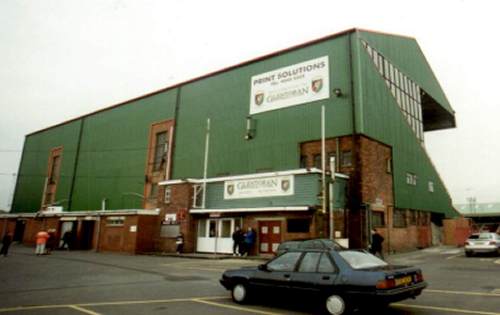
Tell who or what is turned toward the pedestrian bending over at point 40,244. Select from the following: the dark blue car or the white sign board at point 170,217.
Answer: the dark blue car

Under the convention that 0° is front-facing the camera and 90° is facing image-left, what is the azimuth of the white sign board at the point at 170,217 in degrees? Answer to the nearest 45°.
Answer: approximately 0°

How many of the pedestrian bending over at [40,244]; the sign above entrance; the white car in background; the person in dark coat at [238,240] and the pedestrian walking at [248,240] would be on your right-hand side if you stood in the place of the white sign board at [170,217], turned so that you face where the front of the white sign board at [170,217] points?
1

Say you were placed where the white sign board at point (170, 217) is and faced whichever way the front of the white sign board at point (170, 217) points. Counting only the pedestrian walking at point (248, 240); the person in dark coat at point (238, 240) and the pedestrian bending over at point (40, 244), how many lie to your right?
1

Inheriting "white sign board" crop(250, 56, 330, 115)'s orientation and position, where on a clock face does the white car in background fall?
The white car in background is roughly at 8 o'clock from the white sign board.

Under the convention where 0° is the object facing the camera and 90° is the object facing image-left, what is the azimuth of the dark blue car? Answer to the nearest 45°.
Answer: approximately 135°

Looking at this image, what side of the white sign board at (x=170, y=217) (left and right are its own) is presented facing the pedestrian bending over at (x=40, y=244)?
right

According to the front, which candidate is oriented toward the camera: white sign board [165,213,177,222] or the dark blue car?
the white sign board

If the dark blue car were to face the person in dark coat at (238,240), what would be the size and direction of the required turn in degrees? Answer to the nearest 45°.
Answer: approximately 45° to its right

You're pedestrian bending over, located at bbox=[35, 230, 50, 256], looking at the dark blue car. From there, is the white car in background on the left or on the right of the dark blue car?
left

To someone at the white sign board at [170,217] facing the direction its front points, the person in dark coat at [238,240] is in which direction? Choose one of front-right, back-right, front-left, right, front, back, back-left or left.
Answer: front-left

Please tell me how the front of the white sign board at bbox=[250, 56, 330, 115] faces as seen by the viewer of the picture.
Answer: facing the viewer and to the left of the viewer

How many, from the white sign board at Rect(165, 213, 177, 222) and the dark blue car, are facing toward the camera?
1

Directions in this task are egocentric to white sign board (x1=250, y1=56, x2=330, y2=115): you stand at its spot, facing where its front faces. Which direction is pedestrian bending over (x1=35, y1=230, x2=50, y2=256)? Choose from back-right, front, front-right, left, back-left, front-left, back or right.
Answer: front-right
